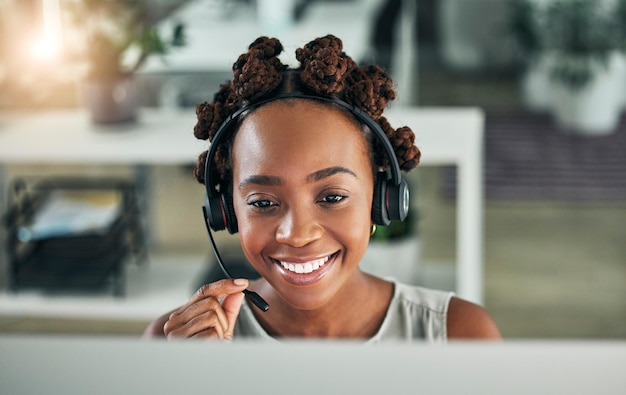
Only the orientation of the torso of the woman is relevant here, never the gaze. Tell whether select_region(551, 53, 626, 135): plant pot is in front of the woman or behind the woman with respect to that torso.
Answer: behind

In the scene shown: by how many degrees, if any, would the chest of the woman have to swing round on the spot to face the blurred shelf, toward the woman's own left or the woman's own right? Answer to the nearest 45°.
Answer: approximately 180°

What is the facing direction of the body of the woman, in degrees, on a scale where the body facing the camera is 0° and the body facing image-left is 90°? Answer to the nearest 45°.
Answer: approximately 0°

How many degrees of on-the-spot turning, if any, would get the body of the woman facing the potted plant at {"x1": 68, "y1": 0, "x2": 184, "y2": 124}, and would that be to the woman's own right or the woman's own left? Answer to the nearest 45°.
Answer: approximately 180°

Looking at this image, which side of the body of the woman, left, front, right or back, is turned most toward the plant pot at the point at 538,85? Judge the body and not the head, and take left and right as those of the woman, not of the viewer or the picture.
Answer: back

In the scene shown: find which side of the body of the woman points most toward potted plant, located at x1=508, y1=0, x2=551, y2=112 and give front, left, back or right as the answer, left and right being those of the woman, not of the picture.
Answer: back
